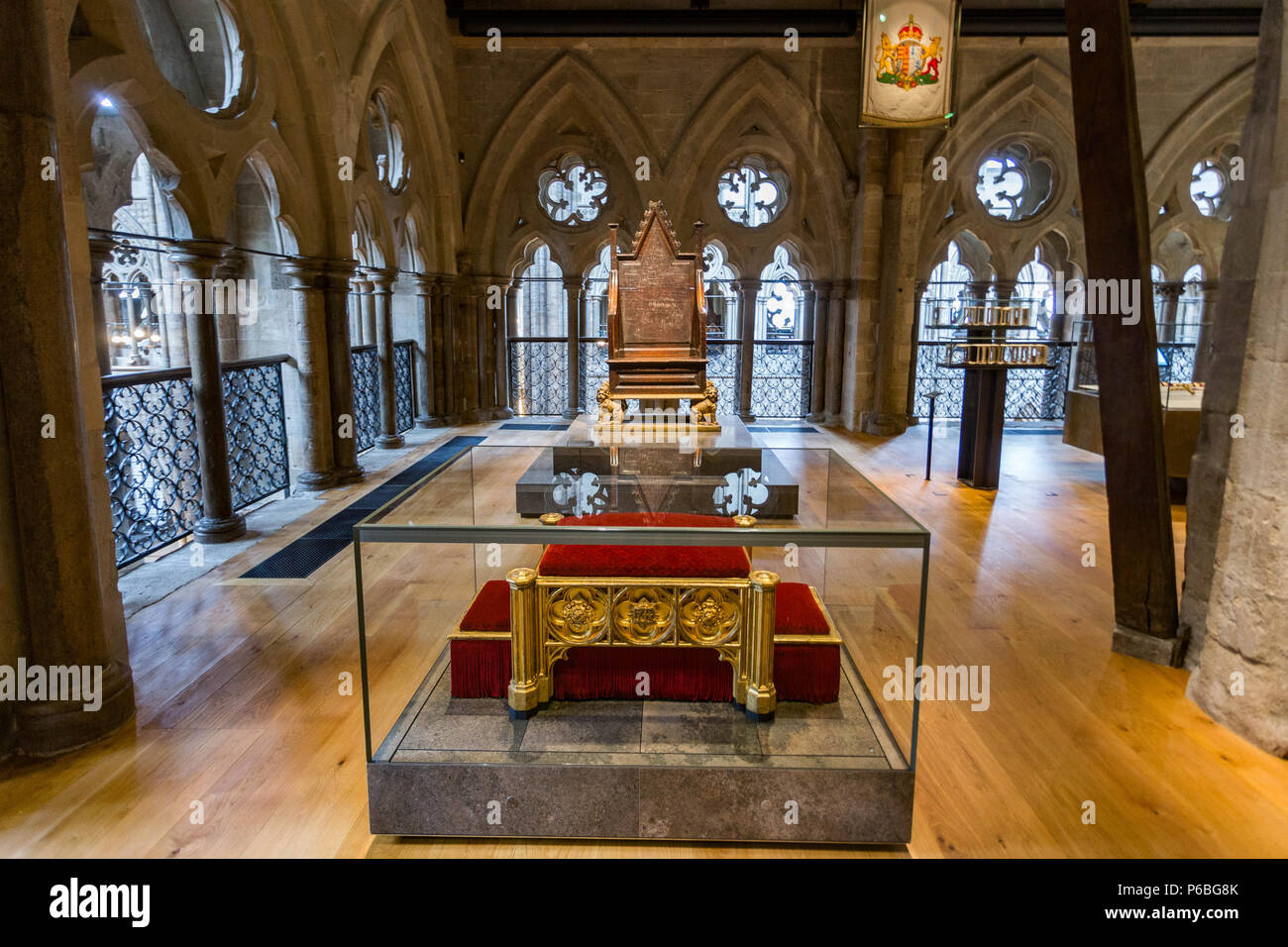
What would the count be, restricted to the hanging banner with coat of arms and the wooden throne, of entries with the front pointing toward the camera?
2

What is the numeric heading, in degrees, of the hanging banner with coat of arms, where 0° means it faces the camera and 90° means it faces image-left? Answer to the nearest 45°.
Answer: approximately 0°

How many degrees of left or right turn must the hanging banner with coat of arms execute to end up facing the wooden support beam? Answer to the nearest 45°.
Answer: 0° — it already faces it

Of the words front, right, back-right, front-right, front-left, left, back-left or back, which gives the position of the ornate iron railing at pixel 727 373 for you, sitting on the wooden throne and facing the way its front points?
back

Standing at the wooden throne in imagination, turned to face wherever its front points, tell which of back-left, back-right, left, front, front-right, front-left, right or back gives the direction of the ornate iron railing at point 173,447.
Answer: front-right

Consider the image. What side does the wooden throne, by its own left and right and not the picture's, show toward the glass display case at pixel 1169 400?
left

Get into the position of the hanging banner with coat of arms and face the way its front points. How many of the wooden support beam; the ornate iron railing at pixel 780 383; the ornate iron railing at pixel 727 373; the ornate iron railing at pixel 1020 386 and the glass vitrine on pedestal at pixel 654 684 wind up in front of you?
2

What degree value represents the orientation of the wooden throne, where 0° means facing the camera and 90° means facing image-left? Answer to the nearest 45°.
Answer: approximately 0°
